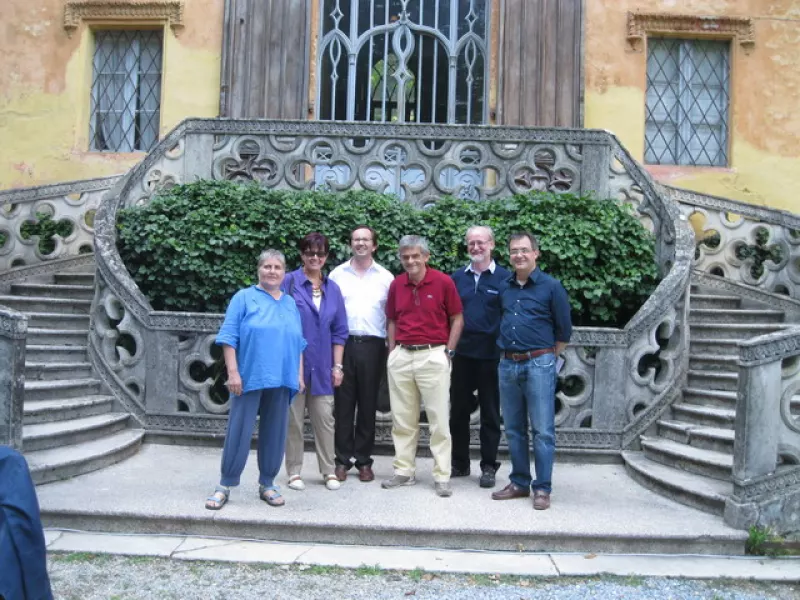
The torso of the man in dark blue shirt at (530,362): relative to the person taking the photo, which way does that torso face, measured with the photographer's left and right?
facing the viewer and to the left of the viewer

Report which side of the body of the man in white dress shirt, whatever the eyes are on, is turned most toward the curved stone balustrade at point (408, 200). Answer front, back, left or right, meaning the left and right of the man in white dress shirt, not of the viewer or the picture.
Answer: back

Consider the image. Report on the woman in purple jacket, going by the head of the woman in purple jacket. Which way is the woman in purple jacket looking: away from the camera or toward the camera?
toward the camera

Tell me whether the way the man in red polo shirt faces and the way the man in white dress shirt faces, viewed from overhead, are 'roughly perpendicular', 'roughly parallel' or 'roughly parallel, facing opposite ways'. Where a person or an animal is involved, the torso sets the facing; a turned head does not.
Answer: roughly parallel

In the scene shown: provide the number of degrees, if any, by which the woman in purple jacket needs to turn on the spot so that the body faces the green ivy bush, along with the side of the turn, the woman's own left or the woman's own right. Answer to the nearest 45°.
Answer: approximately 180°

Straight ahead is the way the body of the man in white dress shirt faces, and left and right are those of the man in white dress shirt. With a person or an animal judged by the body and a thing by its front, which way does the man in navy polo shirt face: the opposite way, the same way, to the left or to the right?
the same way

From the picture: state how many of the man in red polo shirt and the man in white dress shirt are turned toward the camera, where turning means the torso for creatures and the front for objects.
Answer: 2

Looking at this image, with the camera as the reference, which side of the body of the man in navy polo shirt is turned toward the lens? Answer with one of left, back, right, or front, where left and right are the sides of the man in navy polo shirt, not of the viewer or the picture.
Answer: front

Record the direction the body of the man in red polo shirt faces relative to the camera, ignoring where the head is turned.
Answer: toward the camera

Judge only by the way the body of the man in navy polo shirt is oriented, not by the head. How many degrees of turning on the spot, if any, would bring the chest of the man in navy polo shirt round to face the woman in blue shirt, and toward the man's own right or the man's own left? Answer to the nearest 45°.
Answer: approximately 45° to the man's own right

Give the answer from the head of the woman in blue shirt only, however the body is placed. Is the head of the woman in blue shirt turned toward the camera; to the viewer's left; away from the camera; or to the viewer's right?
toward the camera

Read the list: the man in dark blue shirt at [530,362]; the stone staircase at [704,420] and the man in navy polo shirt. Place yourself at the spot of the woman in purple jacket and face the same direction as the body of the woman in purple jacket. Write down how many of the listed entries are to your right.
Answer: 0

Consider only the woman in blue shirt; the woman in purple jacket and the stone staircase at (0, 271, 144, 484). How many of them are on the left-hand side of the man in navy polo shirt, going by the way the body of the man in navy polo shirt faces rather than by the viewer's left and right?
0

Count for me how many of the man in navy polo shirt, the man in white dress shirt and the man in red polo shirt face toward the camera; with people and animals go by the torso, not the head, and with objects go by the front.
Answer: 3

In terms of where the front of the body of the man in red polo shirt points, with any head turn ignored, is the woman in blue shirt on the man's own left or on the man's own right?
on the man's own right

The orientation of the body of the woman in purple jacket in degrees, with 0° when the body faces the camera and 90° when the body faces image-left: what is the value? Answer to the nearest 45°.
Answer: approximately 0°
